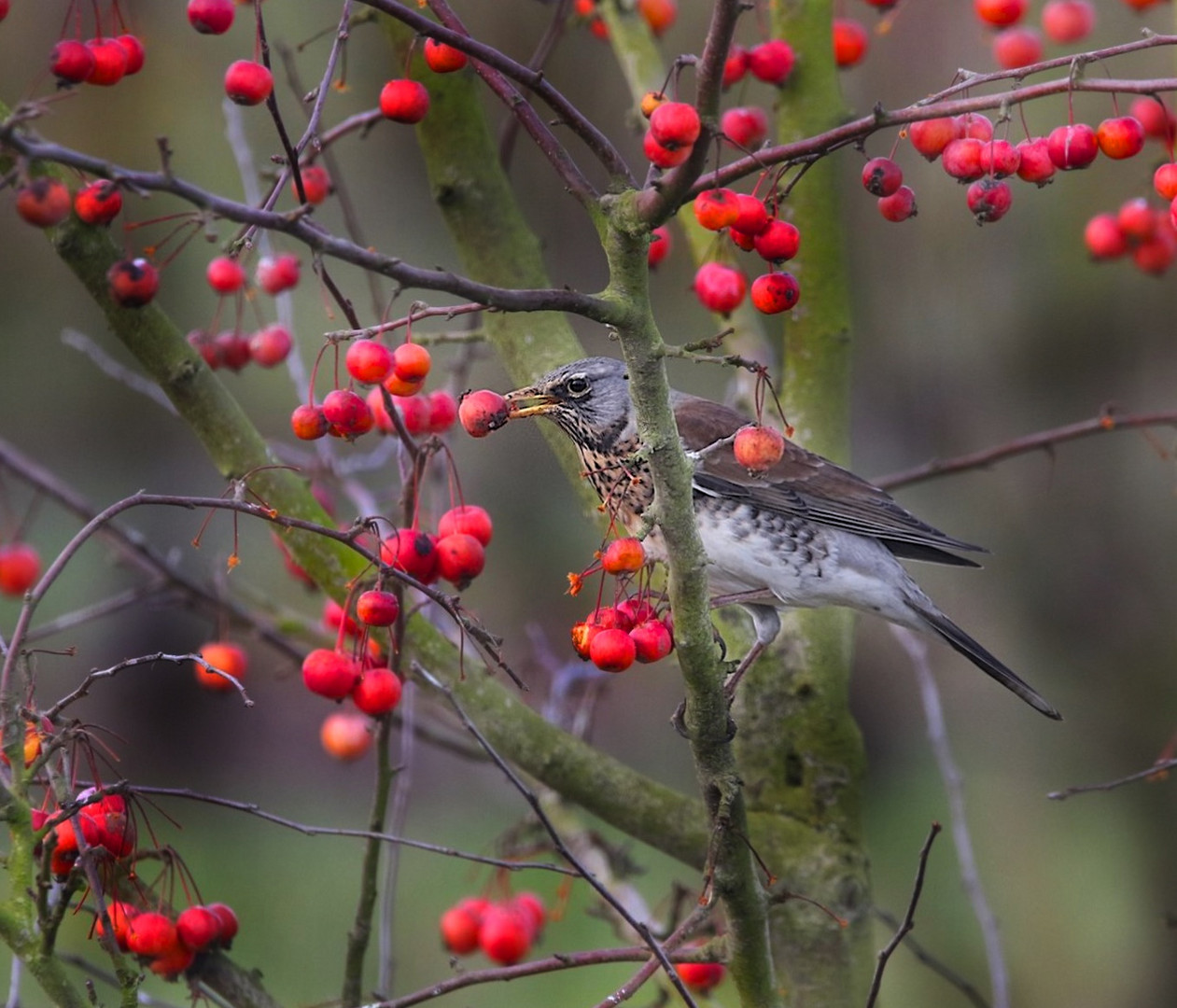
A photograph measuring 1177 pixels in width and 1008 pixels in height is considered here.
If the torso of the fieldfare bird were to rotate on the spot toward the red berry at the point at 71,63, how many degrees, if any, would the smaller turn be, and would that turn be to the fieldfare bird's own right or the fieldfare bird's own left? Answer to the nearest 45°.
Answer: approximately 45° to the fieldfare bird's own left

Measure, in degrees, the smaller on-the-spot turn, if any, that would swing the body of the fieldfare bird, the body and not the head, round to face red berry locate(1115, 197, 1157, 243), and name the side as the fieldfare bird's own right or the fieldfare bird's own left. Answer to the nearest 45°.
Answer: approximately 180°

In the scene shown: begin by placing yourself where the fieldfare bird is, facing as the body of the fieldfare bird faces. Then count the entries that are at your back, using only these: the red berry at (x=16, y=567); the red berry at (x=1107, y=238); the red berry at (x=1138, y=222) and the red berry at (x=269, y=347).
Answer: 2

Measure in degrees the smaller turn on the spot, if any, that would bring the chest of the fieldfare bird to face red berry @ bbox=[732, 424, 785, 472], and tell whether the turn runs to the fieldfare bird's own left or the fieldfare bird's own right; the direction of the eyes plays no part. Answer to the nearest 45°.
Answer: approximately 90° to the fieldfare bird's own left

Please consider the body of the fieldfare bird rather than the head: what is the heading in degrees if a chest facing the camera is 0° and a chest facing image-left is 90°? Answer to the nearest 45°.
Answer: approximately 90°
